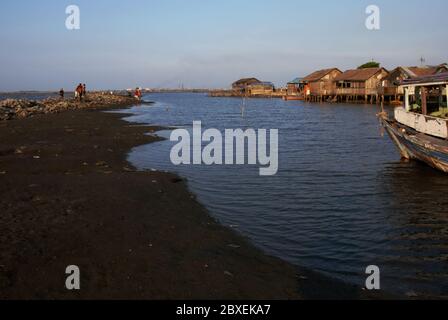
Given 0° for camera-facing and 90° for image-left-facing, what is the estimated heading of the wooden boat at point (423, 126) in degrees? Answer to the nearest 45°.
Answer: approximately 135°
